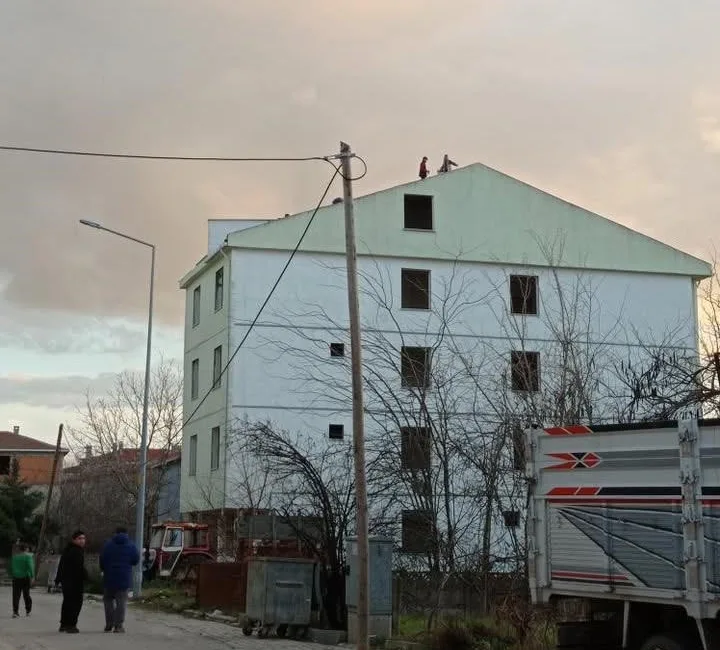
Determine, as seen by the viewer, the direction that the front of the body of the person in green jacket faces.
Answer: away from the camera

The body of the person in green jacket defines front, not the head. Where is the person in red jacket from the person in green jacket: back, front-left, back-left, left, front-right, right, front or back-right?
front-right

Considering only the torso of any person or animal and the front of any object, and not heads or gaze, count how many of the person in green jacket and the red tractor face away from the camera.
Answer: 1

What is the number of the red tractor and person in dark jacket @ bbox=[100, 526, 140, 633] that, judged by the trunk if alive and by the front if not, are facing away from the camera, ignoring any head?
1

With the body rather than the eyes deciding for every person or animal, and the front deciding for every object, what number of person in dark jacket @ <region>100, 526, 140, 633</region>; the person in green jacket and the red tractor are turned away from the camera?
2

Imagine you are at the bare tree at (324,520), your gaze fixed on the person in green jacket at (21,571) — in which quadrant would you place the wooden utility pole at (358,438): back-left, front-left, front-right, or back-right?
back-left

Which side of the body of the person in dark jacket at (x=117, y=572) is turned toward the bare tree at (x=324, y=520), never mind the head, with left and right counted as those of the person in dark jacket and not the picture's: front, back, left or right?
right

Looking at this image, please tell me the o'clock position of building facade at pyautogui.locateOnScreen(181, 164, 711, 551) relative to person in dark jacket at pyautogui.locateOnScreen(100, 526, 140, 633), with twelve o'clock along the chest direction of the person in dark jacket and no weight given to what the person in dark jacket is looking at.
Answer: The building facade is roughly at 1 o'clock from the person in dark jacket.

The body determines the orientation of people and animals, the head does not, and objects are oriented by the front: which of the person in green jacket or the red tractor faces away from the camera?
the person in green jacket

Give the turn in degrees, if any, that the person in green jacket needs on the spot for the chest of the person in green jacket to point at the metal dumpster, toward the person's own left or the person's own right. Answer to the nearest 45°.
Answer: approximately 135° to the person's own right

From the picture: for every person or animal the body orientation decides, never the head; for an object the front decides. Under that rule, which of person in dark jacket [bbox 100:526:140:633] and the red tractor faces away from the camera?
the person in dark jacket

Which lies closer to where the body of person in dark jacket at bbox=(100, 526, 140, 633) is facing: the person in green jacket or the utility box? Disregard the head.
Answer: the person in green jacket

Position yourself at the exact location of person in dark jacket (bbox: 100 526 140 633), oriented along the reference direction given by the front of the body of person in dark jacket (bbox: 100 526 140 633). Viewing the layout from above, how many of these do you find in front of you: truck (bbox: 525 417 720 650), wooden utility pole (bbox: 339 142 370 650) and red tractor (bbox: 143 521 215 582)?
1

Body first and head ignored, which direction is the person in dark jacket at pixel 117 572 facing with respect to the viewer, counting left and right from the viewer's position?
facing away from the viewer
